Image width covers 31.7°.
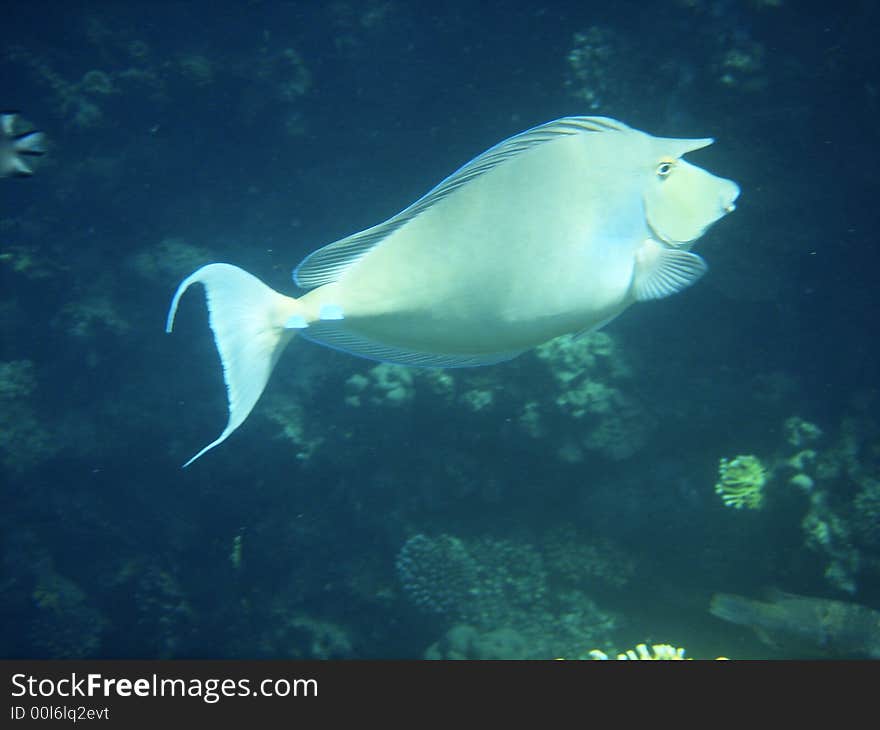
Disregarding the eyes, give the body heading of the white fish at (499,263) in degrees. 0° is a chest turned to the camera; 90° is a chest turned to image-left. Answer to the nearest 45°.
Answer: approximately 270°
